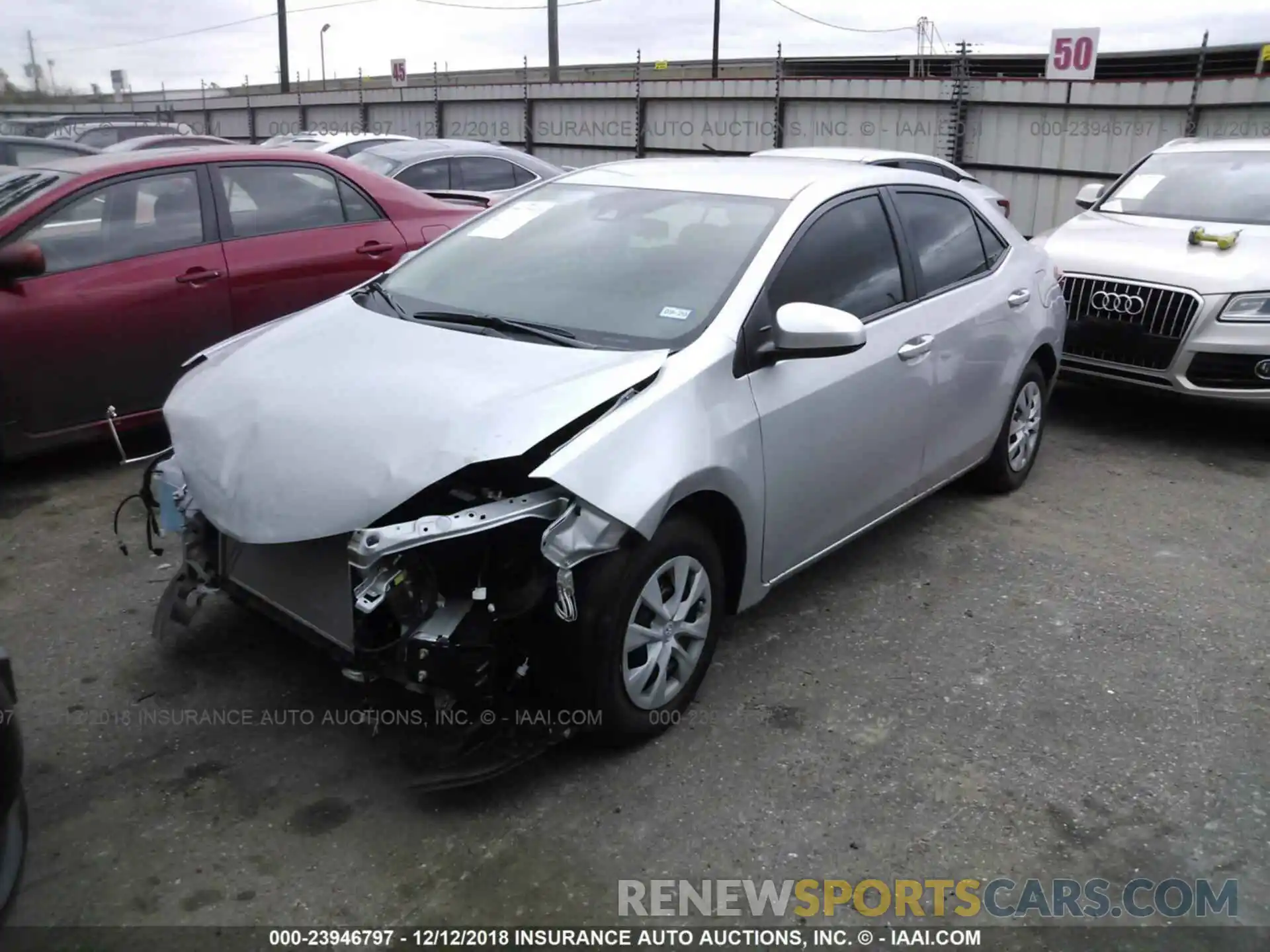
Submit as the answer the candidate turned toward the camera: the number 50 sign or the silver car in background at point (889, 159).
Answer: the number 50 sign

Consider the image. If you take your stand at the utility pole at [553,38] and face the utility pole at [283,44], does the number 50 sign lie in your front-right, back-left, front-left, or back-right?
back-left

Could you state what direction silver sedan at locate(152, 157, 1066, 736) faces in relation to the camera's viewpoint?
facing the viewer and to the left of the viewer

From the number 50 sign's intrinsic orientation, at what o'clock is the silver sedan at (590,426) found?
The silver sedan is roughly at 12 o'clock from the number 50 sign.

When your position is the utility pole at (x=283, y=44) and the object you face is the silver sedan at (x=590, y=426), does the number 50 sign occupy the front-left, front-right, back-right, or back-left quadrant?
front-left

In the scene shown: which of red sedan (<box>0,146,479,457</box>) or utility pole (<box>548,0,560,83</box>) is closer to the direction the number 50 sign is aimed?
the red sedan

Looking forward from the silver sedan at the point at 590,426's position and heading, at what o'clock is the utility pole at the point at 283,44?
The utility pole is roughly at 4 o'clock from the silver sedan.

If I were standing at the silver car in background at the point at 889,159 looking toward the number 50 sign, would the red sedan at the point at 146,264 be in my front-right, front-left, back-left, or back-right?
back-left

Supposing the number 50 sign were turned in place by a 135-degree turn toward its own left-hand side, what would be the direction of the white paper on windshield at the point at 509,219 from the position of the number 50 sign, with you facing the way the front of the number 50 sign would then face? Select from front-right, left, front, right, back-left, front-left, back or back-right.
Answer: back-right

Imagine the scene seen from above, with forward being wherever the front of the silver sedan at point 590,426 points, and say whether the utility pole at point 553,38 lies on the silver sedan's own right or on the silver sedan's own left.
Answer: on the silver sedan's own right

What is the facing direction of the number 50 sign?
toward the camera
